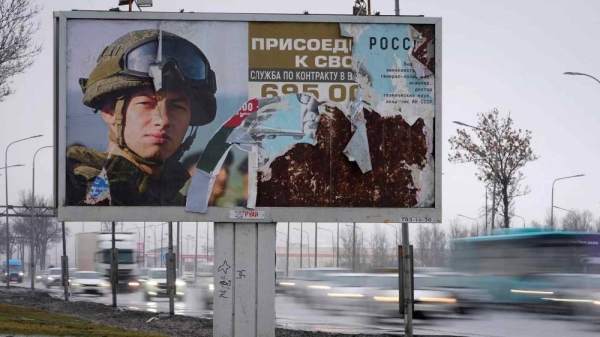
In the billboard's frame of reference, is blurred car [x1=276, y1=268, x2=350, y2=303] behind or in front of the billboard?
behind

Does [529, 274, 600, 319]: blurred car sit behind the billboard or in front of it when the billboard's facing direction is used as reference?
behind

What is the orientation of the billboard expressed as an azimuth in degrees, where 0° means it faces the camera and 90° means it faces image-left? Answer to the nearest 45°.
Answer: approximately 0°

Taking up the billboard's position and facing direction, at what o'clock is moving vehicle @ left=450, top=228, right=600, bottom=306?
The moving vehicle is roughly at 7 o'clock from the billboard.

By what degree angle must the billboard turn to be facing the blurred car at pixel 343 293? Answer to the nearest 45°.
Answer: approximately 180°

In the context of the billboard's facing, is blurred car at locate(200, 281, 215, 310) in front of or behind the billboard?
behind

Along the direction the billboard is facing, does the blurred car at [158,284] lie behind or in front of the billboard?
behind
